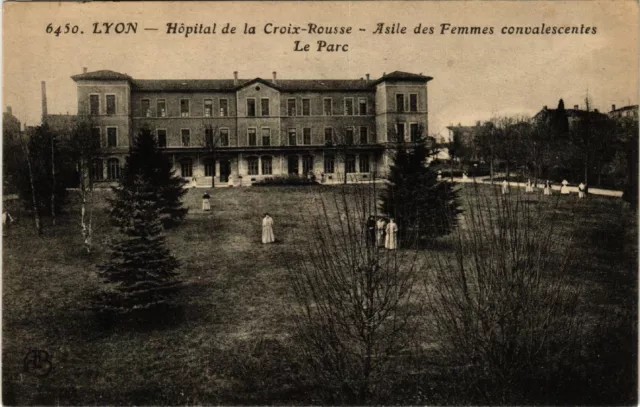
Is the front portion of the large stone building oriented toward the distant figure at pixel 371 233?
yes

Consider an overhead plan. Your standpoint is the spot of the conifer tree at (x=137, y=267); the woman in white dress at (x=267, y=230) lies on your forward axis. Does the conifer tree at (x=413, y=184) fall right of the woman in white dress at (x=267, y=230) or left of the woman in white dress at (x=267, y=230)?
right

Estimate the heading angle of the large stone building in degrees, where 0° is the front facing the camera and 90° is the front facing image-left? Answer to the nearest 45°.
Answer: approximately 0°

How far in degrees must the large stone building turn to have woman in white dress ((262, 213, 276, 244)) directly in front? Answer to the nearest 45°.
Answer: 0° — it already faces them

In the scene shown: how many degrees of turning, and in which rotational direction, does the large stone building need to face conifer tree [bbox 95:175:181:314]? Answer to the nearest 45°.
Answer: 0° — it already faces it

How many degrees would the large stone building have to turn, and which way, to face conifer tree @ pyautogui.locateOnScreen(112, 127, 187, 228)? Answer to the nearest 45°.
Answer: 0° — it already faces it
